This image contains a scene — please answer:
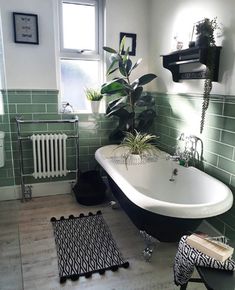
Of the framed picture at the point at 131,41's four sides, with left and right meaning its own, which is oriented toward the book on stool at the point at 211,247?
front

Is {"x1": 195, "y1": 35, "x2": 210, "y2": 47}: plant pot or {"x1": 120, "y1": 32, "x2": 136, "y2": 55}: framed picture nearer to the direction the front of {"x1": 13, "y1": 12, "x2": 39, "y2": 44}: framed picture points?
the plant pot

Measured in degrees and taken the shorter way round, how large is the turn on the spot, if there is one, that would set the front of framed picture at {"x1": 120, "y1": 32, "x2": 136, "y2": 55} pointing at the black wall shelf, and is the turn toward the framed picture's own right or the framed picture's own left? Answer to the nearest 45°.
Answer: approximately 45° to the framed picture's own left

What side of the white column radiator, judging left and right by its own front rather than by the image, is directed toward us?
front

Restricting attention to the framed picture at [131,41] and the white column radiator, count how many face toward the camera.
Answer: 2

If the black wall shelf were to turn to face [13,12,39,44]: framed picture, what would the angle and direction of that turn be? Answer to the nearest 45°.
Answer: approximately 45° to its right

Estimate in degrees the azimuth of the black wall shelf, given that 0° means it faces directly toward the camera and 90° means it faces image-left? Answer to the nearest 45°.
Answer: approximately 45°

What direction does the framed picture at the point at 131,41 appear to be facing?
toward the camera

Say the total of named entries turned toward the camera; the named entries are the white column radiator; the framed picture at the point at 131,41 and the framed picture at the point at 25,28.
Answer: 3

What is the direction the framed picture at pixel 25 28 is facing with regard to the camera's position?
facing the viewer

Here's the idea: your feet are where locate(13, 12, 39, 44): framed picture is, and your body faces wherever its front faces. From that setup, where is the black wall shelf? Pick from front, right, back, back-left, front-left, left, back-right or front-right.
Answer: front-left
